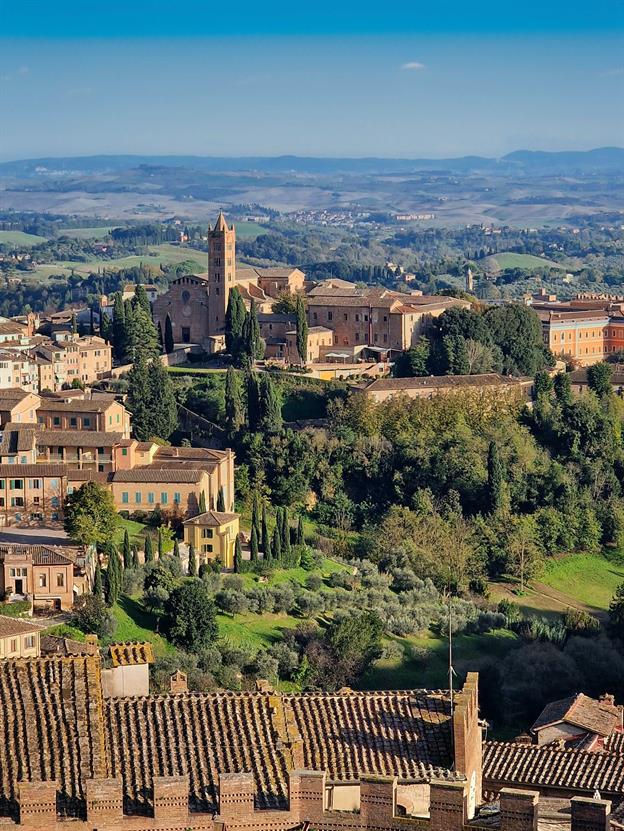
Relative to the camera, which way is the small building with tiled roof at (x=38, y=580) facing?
toward the camera

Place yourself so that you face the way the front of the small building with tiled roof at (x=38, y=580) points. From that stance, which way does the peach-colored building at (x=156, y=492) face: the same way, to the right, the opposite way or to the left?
the same way

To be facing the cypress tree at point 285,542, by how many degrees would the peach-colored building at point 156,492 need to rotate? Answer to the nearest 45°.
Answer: approximately 90° to its left

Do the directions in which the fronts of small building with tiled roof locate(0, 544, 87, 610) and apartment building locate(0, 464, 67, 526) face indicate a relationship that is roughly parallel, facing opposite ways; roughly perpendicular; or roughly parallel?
roughly parallel

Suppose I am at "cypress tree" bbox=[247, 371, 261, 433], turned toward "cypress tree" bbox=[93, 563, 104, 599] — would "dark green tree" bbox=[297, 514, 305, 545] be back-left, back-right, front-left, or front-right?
front-left

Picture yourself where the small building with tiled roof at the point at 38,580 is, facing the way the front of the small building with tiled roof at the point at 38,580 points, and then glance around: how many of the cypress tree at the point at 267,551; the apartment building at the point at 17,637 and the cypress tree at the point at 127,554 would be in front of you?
1

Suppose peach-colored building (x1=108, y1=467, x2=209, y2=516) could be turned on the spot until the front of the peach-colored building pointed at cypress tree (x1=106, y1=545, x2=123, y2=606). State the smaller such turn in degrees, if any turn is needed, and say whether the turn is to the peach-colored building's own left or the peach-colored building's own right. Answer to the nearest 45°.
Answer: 0° — it already faces it

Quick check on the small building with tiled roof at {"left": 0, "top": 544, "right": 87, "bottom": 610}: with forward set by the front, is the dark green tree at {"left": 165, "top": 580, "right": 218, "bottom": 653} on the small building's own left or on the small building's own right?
on the small building's own left

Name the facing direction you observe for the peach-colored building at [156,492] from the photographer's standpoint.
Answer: facing the viewer

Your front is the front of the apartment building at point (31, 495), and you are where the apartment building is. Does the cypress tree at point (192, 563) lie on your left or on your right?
on your left

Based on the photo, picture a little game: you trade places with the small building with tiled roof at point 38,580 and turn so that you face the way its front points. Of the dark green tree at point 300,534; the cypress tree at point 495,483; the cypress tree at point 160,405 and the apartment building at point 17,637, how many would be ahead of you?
1

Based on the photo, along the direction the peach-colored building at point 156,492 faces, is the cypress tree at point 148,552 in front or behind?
in front

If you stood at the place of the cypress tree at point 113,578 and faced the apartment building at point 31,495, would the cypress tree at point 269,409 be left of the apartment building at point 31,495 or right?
right

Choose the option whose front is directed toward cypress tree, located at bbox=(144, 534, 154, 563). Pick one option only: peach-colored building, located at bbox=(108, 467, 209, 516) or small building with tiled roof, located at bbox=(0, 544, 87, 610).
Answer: the peach-colored building

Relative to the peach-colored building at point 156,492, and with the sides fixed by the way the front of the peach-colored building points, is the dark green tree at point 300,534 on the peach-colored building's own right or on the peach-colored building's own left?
on the peach-colored building's own left

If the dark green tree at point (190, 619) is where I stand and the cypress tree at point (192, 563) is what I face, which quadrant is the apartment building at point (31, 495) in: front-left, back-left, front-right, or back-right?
front-left

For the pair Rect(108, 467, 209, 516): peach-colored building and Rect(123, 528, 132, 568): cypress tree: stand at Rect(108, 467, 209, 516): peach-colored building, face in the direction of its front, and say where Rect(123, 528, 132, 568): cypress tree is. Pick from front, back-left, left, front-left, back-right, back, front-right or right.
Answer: front

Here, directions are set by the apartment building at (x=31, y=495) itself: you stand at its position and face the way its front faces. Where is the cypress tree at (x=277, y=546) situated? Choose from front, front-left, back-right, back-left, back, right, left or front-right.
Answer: left
